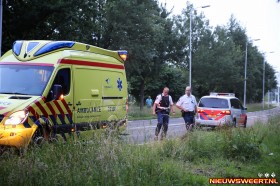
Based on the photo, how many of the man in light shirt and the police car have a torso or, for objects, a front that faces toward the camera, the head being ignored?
1

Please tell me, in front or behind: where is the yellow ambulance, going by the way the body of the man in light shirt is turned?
in front

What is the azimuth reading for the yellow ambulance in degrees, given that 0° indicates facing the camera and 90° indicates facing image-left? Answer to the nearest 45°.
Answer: approximately 45°

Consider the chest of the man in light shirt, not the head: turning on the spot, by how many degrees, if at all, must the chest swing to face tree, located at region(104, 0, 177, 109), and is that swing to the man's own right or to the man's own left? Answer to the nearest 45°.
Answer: approximately 180°

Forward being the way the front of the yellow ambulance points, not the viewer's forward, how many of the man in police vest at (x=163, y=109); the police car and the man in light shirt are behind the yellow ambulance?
3

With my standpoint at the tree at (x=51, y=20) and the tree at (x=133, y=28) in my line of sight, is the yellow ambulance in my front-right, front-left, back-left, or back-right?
back-right

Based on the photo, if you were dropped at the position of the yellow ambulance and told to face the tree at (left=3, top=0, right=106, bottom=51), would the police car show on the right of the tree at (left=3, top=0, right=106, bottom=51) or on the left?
right

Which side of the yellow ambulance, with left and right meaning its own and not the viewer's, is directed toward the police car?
back

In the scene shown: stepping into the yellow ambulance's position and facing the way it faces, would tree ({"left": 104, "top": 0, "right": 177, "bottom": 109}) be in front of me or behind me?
behind
